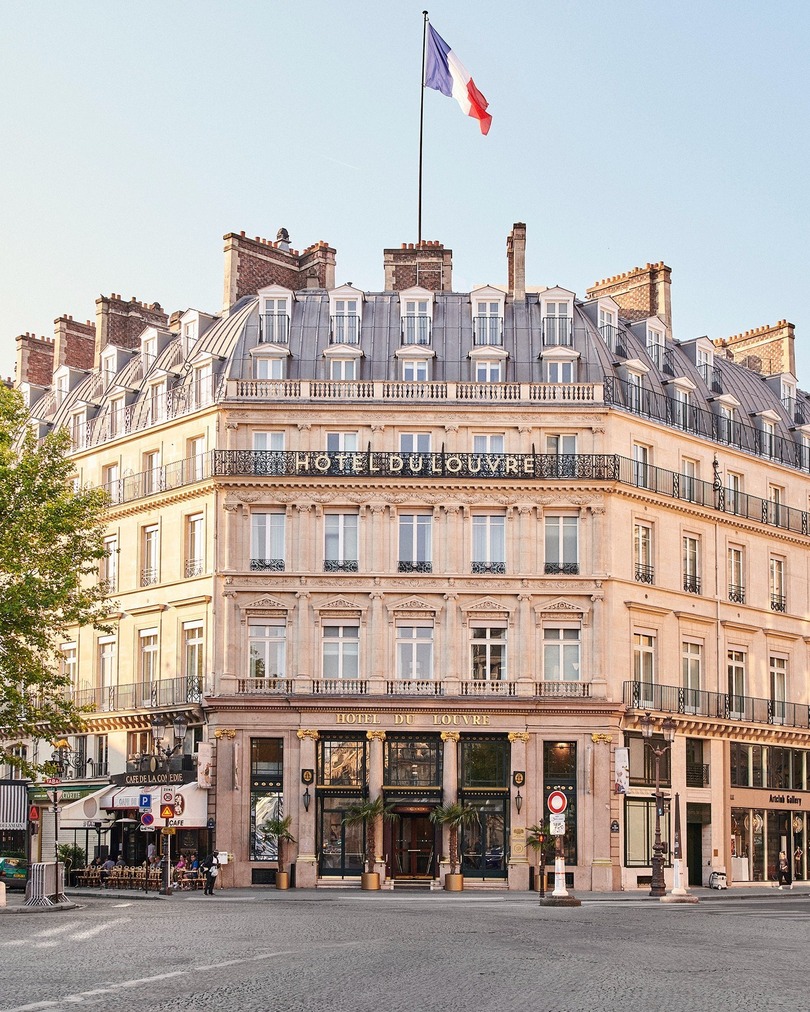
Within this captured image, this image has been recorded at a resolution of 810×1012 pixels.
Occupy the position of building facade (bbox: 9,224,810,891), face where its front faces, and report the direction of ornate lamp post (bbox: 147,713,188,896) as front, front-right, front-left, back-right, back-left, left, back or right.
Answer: right

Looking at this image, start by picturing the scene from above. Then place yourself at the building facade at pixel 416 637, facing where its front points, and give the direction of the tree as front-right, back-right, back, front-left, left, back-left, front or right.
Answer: front-right

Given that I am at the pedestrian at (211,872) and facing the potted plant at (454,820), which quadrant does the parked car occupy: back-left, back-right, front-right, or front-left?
back-left

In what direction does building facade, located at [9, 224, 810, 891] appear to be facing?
toward the camera
